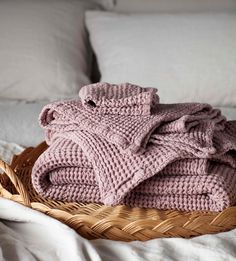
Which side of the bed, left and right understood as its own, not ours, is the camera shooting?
front
